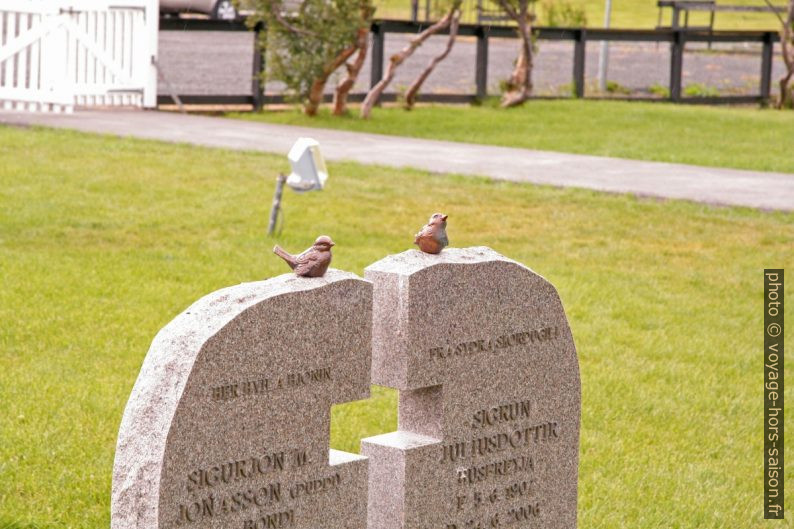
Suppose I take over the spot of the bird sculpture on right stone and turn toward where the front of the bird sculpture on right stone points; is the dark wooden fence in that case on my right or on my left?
on my left

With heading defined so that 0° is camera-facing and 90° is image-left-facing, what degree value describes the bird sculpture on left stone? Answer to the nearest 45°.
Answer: approximately 270°

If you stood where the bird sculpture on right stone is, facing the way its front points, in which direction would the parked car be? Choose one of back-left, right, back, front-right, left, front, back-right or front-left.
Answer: back-left

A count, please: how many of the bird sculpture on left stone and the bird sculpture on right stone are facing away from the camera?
0

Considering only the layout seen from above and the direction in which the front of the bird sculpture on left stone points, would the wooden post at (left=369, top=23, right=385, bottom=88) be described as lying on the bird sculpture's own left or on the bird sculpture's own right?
on the bird sculpture's own left

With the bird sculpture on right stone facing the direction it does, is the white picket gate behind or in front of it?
behind

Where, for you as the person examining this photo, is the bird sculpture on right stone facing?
facing the viewer and to the right of the viewer

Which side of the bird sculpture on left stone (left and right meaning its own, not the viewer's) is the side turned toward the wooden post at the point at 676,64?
left

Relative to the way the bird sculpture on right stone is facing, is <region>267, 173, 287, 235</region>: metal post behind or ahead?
behind

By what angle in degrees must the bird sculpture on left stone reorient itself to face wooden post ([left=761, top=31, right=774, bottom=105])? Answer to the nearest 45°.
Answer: approximately 90° to its left

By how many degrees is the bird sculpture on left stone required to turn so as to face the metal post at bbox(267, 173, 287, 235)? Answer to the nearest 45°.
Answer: approximately 90° to its left
